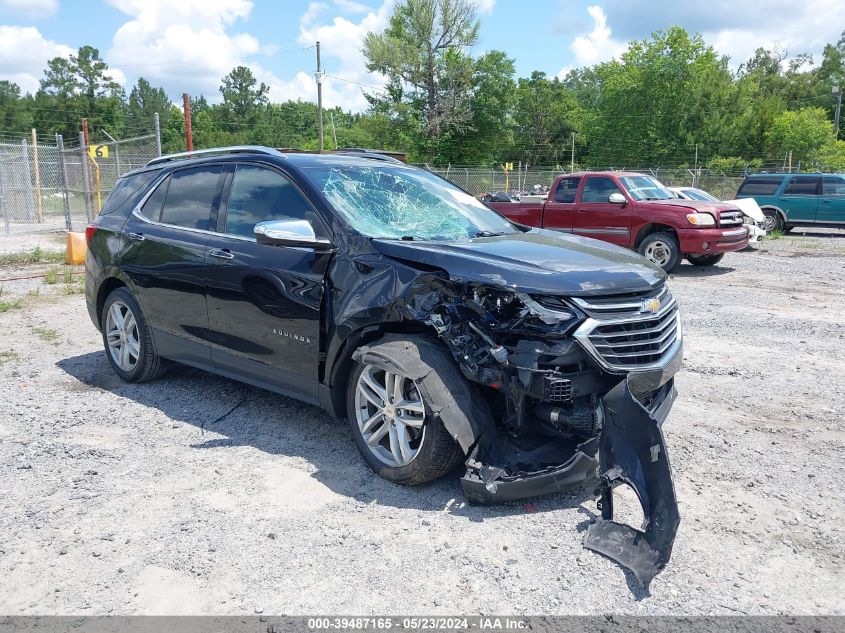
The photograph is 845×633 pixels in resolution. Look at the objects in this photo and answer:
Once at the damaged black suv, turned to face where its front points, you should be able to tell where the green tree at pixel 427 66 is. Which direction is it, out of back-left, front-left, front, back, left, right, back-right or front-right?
back-left

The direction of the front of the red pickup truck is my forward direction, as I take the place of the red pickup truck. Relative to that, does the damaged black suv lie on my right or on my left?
on my right

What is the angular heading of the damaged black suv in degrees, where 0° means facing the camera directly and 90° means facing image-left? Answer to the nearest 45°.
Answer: approximately 315°

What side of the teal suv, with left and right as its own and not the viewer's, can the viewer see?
right

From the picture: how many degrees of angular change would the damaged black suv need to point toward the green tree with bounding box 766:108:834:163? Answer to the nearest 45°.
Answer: approximately 90° to its left

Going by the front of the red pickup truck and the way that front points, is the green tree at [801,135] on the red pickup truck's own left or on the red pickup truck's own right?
on the red pickup truck's own left

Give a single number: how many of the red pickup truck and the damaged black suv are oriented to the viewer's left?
0

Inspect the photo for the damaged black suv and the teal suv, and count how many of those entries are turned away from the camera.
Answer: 0

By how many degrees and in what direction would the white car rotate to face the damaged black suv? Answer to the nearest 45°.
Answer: approximately 45° to its right

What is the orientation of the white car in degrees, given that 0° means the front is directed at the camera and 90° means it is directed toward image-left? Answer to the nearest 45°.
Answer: approximately 315°

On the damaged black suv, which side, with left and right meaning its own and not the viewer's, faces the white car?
left
